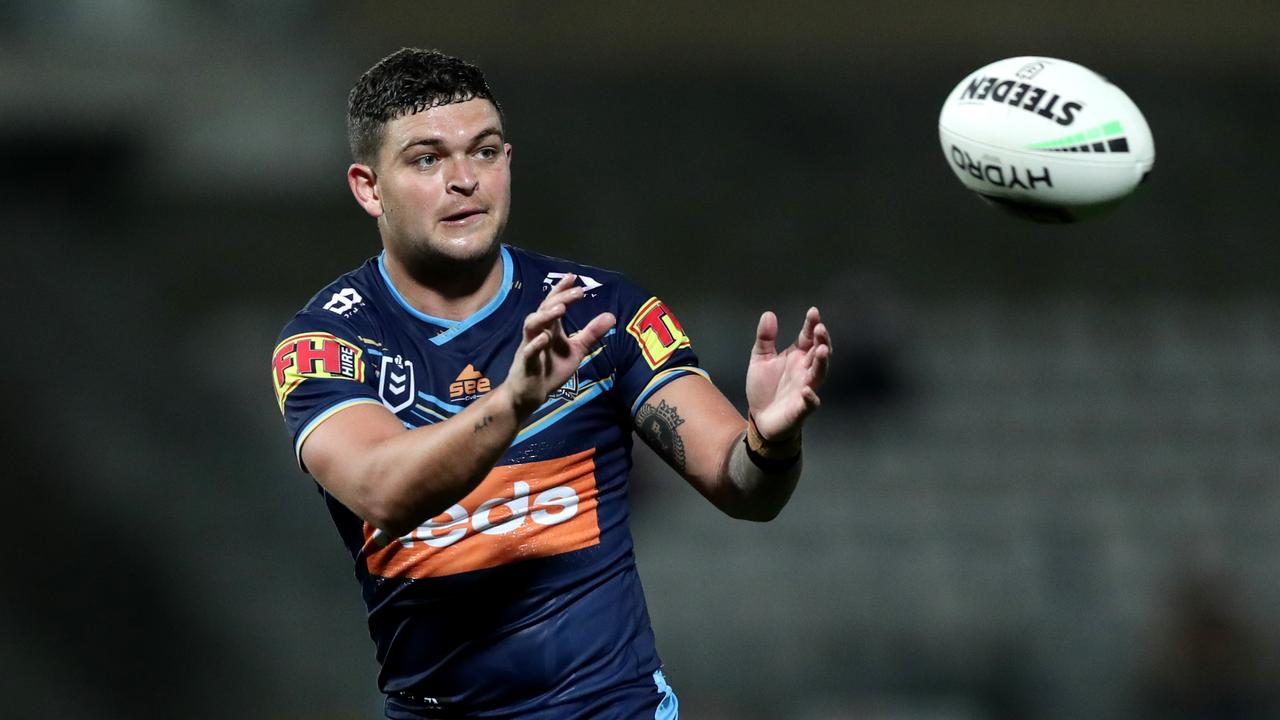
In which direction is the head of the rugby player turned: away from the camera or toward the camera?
toward the camera

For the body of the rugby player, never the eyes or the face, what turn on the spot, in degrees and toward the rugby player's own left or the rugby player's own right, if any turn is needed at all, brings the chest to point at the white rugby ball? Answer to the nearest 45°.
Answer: approximately 90° to the rugby player's own left

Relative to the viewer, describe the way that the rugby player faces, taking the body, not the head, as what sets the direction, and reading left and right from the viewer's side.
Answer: facing the viewer
